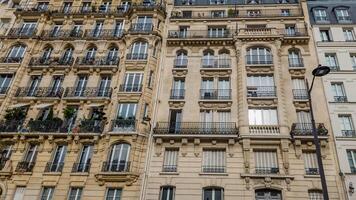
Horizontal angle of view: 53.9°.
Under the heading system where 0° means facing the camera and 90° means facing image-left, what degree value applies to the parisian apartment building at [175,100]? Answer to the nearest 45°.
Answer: approximately 0°
